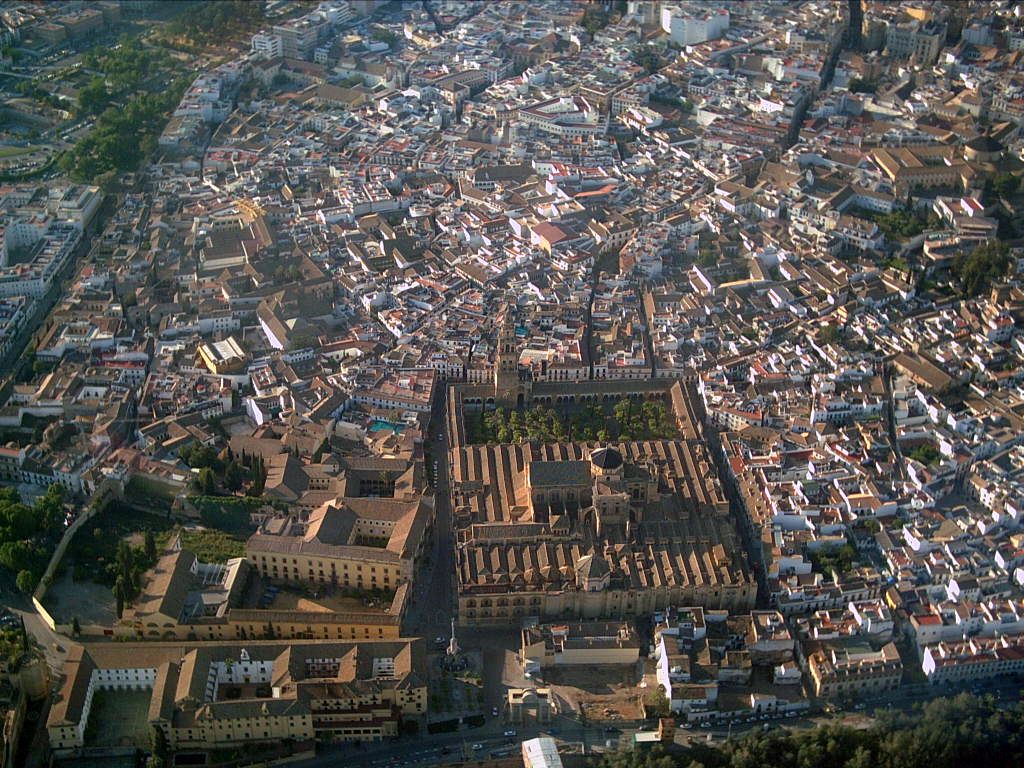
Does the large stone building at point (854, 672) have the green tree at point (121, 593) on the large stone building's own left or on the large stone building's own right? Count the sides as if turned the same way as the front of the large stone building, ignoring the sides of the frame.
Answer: on the large stone building's own right

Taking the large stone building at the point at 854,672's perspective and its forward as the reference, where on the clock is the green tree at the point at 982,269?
The green tree is roughly at 6 o'clock from the large stone building.

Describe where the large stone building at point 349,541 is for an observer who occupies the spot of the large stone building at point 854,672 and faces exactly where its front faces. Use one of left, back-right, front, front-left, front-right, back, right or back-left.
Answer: right

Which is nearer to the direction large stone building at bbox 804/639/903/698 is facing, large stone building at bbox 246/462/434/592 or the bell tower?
the large stone building

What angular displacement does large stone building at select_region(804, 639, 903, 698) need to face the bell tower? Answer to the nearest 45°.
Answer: approximately 135° to its right

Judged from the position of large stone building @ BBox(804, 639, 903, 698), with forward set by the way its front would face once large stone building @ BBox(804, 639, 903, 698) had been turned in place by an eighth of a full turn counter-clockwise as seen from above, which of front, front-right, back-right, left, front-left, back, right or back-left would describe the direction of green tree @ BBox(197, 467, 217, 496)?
back-right

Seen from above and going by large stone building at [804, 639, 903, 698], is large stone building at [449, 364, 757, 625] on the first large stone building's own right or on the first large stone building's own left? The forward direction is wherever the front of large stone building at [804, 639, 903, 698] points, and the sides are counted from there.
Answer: on the first large stone building's own right

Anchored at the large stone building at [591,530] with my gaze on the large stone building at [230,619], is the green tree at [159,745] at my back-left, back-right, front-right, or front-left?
front-left

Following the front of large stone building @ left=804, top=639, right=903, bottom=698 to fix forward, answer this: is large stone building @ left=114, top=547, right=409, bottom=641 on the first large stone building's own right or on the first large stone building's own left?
on the first large stone building's own right

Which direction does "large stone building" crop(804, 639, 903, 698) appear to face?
toward the camera

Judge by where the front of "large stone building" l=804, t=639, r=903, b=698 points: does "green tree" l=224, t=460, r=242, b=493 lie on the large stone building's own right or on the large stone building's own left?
on the large stone building's own right

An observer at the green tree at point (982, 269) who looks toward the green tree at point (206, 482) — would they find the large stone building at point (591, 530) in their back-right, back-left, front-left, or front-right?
front-left

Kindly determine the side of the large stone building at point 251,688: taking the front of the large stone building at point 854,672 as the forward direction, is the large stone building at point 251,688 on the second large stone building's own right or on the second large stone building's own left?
on the second large stone building's own right
